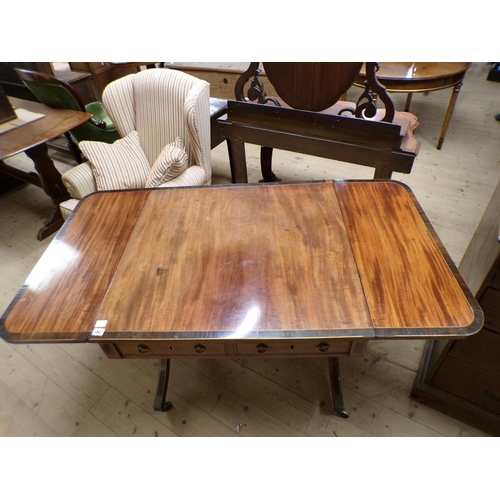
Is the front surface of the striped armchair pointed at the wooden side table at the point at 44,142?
no

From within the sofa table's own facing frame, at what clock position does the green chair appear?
The green chair is roughly at 5 o'clock from the sofa table.

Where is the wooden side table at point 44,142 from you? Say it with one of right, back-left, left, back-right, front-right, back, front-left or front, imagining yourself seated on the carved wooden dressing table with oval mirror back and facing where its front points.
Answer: back-left

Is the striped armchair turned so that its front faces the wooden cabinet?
no

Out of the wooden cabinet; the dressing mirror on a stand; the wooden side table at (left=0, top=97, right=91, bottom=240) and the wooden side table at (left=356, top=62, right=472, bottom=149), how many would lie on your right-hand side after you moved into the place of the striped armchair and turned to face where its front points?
1

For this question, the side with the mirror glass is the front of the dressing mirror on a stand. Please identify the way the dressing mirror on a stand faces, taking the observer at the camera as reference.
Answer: facing away from the viewer and to the right of the viewer

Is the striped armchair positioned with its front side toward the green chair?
no

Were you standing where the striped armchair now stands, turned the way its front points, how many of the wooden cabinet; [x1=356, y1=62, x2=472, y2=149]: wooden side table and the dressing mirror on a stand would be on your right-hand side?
0

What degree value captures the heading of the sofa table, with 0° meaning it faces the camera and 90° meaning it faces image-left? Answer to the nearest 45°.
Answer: approximately 0°

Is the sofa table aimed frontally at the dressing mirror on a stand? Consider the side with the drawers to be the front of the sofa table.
no

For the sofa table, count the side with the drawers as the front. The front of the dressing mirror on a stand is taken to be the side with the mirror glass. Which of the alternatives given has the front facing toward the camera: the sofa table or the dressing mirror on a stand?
the sofa table

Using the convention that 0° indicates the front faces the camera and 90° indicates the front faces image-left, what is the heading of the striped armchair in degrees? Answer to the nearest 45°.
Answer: approximately 45°

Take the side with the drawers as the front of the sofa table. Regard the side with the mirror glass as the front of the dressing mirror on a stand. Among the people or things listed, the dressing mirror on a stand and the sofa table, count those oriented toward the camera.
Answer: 1

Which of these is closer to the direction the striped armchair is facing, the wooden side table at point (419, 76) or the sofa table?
the sofa table

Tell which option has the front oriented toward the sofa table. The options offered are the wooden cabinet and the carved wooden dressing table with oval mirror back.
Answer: the wooden cabinet

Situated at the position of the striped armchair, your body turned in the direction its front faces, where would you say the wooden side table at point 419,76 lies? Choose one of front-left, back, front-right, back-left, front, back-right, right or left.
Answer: back-left
